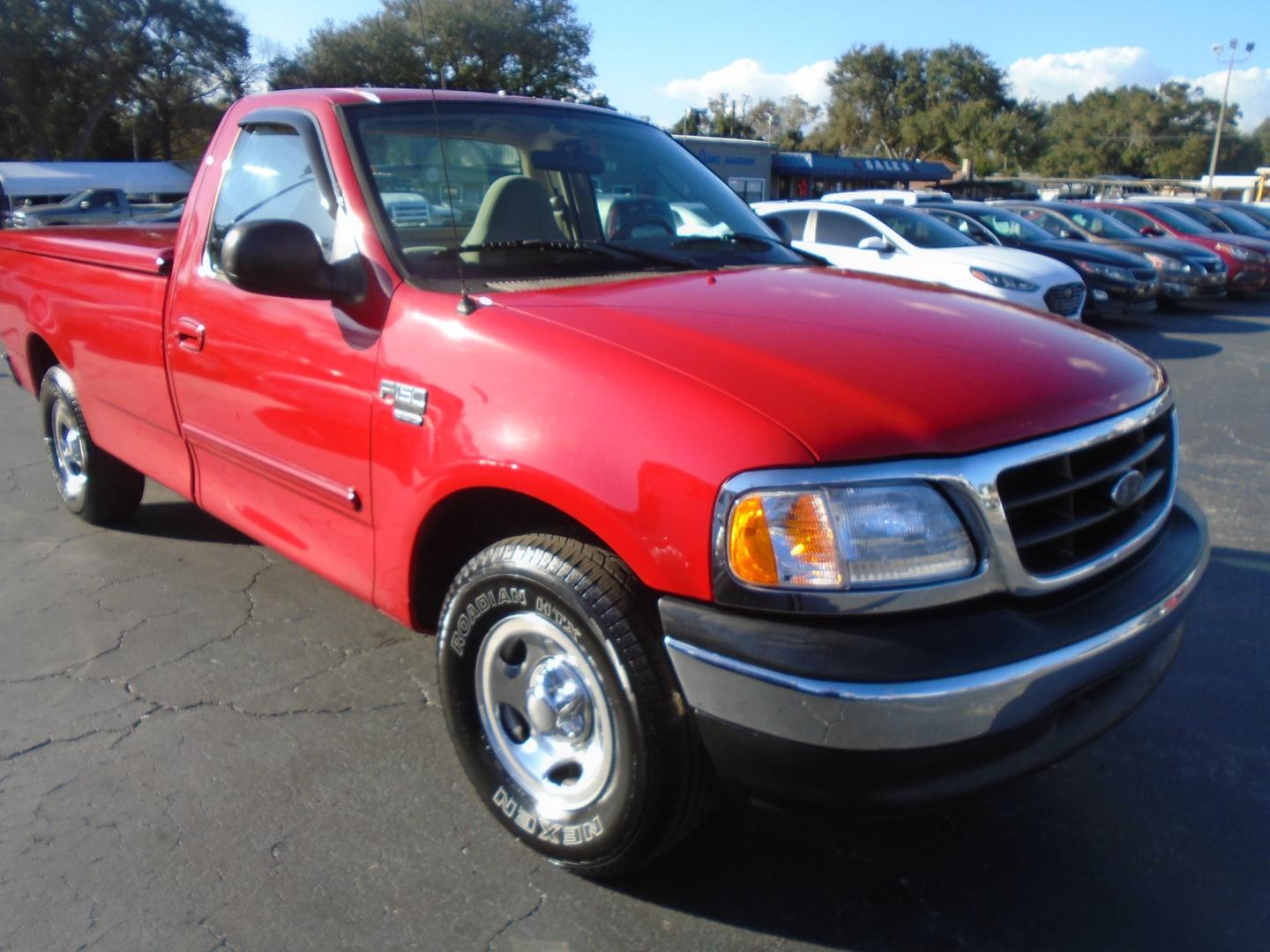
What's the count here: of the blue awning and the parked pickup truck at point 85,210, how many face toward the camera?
1

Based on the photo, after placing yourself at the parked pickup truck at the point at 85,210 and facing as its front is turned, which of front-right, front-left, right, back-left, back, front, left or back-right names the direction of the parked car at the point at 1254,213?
back-left

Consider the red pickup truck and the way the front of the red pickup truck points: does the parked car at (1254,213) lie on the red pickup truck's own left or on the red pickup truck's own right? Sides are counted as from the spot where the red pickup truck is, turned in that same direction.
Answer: on the red pickup truck's own left

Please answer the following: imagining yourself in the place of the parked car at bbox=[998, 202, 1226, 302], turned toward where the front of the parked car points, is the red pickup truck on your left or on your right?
on your right

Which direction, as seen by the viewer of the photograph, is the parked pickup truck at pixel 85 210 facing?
facing to the left of the viewer

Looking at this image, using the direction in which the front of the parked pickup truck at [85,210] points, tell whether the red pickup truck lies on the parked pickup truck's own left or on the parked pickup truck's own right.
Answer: on the parked pickup truck's own left
